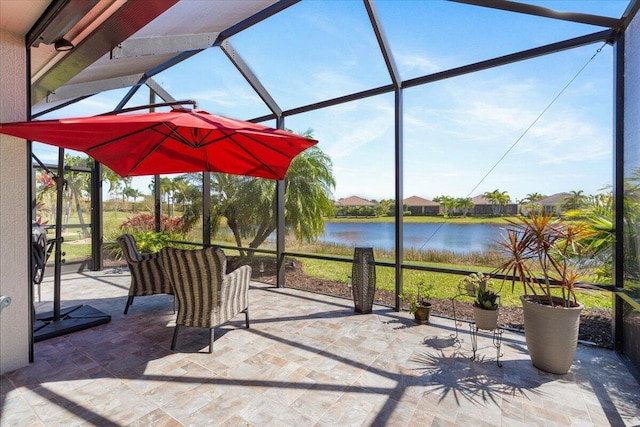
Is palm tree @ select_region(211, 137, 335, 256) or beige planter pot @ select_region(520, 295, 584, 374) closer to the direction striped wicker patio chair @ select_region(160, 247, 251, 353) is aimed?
the palm tree

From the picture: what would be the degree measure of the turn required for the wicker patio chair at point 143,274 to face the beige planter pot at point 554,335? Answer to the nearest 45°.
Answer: approximately 45° to its right

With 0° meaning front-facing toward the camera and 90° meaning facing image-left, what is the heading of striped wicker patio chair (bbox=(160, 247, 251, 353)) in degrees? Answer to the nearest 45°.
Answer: approximately 225°

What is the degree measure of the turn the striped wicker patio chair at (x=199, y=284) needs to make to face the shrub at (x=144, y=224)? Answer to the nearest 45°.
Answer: approximately 45° to its left

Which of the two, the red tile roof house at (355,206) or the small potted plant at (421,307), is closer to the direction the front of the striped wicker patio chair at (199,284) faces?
the red tile roof house
